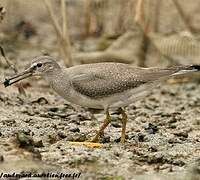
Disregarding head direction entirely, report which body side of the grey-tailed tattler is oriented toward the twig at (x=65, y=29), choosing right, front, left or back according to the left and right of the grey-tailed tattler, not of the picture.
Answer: right

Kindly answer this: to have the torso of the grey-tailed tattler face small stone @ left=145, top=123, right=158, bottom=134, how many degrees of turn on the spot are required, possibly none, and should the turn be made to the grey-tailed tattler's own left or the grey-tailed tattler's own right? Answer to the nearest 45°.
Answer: approximately 135° to the grey-tailed tattler's own right

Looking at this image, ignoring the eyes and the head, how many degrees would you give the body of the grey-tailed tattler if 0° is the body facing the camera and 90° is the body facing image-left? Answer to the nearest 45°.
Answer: approximately 90°

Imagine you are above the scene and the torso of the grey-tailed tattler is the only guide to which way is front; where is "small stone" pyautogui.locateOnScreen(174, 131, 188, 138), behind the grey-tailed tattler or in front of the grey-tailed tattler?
behind

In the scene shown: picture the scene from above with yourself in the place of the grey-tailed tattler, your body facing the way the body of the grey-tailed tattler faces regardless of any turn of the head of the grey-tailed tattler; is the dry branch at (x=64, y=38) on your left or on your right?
on your right
